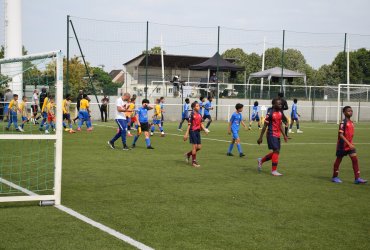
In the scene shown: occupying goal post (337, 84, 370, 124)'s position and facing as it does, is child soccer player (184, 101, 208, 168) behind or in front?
in front

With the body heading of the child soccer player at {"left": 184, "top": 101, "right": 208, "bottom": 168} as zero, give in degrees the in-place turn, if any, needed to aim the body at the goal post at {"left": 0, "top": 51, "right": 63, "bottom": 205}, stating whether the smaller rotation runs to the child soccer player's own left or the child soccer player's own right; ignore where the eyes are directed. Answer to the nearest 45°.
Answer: approximately 90° to the child soccer player's own right

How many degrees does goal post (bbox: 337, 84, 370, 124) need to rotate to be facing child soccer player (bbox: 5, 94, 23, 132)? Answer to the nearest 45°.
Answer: approximately 45° to its right

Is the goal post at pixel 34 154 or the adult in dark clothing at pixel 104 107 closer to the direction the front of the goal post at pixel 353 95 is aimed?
the goal post
